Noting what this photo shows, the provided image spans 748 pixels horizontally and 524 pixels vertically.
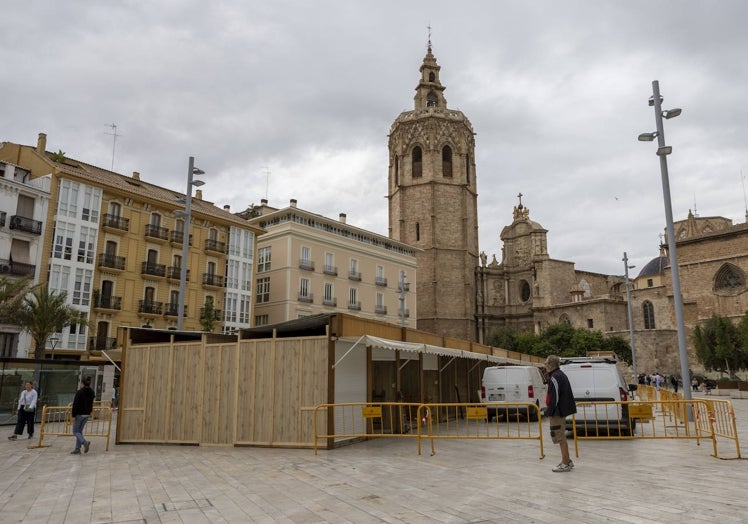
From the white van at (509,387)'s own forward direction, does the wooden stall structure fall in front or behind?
behind

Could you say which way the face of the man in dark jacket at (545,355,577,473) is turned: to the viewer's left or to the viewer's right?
to the viewer's left

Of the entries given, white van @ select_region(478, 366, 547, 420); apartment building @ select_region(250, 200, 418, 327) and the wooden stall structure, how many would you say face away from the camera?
1

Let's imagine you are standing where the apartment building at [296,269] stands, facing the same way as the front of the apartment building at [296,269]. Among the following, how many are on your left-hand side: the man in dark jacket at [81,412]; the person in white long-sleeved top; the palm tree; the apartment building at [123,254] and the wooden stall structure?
0

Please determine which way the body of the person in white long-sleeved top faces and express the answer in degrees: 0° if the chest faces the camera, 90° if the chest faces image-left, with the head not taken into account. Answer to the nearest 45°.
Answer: approximately 45°

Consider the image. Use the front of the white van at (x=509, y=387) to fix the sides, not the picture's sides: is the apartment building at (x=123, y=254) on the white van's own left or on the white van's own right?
on the white van's own left

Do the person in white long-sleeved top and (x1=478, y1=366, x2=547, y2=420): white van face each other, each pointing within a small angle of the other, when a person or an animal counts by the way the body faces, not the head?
no

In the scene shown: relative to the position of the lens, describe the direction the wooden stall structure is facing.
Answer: facing the viewer and to the right of the viewer

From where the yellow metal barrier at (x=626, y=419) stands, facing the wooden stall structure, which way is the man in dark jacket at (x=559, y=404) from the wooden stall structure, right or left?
left

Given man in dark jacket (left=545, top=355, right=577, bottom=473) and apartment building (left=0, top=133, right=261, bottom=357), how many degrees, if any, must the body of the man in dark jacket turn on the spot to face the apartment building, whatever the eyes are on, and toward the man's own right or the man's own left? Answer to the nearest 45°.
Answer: approximately 45° to the man's own right

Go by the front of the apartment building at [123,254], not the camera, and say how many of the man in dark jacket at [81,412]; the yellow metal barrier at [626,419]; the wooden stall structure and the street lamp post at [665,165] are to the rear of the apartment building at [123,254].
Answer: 0

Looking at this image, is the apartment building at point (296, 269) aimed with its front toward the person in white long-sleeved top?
no

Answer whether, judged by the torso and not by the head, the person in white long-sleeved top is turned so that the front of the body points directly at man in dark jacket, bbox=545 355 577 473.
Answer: no

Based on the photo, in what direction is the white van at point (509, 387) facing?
away from the camera

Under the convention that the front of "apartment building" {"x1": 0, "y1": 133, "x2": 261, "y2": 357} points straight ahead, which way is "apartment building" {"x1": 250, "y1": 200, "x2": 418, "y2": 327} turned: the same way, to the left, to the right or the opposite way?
the same way

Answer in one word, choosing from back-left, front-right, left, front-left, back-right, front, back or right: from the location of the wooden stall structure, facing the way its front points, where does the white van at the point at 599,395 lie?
front-left

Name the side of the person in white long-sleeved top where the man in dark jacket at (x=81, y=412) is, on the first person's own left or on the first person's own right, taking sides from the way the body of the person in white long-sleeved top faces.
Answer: on the first person's own left

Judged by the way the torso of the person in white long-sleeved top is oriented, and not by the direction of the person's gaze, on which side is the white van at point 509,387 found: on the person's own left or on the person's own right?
on the person's own left

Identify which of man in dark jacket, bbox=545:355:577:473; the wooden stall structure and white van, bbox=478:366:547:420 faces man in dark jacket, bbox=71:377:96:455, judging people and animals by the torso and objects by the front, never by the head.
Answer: man in dark jacket, bbox=545:355:577:473

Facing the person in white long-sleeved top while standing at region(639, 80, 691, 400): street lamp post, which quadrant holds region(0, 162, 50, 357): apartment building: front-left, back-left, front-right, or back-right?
front-right
